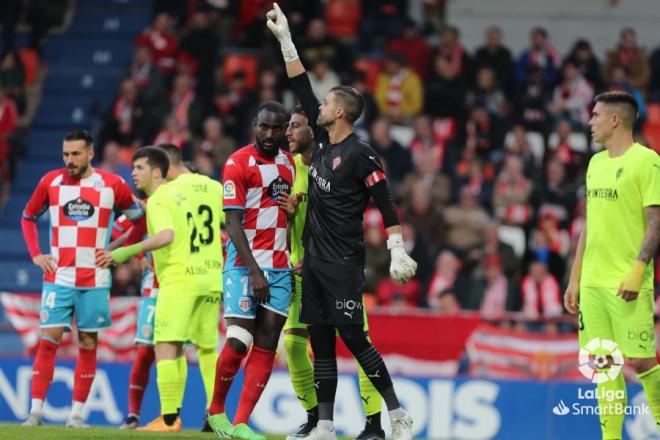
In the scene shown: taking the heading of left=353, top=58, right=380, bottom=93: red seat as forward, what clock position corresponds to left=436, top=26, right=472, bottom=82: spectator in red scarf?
The spectator in red scarf is roughly at 9 o'clock from the red seat.

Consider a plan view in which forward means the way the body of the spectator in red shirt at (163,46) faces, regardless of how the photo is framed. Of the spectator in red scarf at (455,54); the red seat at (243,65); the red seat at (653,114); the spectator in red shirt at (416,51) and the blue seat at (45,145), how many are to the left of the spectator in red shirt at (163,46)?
4

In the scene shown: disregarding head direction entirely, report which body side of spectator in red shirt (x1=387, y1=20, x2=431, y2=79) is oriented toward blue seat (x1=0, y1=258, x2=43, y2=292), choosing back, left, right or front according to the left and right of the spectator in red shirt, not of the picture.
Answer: right

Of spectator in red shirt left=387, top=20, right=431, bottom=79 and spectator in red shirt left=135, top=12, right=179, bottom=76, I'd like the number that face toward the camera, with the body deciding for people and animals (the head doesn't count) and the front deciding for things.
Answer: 2

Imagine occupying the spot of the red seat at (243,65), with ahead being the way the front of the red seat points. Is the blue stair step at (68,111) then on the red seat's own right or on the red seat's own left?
on the red seat's own right

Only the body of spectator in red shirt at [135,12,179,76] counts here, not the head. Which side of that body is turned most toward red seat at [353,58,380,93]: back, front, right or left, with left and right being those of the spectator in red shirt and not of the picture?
left
